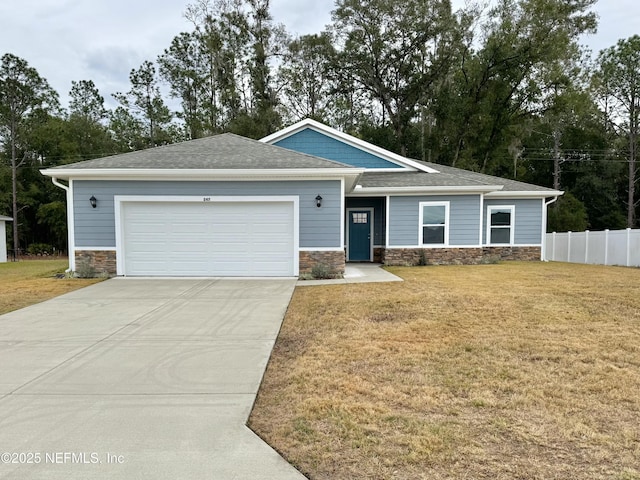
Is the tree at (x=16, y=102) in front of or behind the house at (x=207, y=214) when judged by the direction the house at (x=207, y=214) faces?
behind

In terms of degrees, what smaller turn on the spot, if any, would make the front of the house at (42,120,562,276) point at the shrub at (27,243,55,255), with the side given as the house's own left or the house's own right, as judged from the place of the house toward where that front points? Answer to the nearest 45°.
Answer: approximately 135° to the house's own right

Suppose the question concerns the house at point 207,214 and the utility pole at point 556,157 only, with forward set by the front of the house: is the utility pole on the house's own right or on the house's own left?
on the house's own left

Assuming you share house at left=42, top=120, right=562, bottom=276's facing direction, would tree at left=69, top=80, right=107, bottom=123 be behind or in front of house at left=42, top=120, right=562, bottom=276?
behind

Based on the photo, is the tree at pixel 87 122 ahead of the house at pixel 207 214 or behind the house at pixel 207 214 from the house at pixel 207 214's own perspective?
behind

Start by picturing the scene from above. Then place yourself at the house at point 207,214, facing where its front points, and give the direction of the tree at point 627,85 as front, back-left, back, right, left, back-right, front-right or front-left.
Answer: back-left

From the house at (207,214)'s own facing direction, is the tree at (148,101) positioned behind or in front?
behind

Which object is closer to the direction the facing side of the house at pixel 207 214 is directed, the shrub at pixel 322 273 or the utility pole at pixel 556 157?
the shrub

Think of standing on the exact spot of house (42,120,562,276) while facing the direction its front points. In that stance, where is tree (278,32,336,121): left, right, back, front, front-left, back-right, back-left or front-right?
back

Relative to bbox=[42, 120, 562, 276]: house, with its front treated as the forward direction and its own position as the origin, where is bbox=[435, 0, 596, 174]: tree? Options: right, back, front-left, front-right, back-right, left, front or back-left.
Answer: back-left

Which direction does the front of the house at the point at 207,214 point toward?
toward the camera
